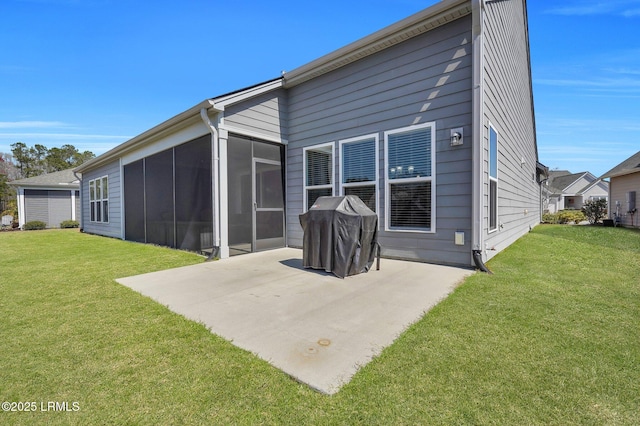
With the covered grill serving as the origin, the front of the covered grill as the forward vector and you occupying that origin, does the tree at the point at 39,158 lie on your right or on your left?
on your right

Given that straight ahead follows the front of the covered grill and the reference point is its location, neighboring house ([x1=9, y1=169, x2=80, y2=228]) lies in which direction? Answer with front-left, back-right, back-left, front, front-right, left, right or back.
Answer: right

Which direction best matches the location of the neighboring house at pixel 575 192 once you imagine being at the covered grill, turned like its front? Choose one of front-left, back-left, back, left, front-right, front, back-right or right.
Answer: back

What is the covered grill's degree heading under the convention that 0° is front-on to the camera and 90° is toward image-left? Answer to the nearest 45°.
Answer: approximately 45°

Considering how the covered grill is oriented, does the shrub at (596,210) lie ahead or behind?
behind

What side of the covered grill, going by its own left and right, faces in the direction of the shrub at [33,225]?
right

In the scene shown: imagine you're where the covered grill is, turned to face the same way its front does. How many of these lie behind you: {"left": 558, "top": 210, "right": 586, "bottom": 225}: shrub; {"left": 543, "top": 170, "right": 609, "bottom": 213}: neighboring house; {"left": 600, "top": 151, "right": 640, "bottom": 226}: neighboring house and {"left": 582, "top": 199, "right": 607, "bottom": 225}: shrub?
4

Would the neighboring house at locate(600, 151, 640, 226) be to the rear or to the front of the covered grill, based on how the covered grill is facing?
to the rear

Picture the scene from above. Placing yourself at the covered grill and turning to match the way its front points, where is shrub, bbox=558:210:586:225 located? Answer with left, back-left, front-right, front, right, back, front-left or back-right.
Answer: back
